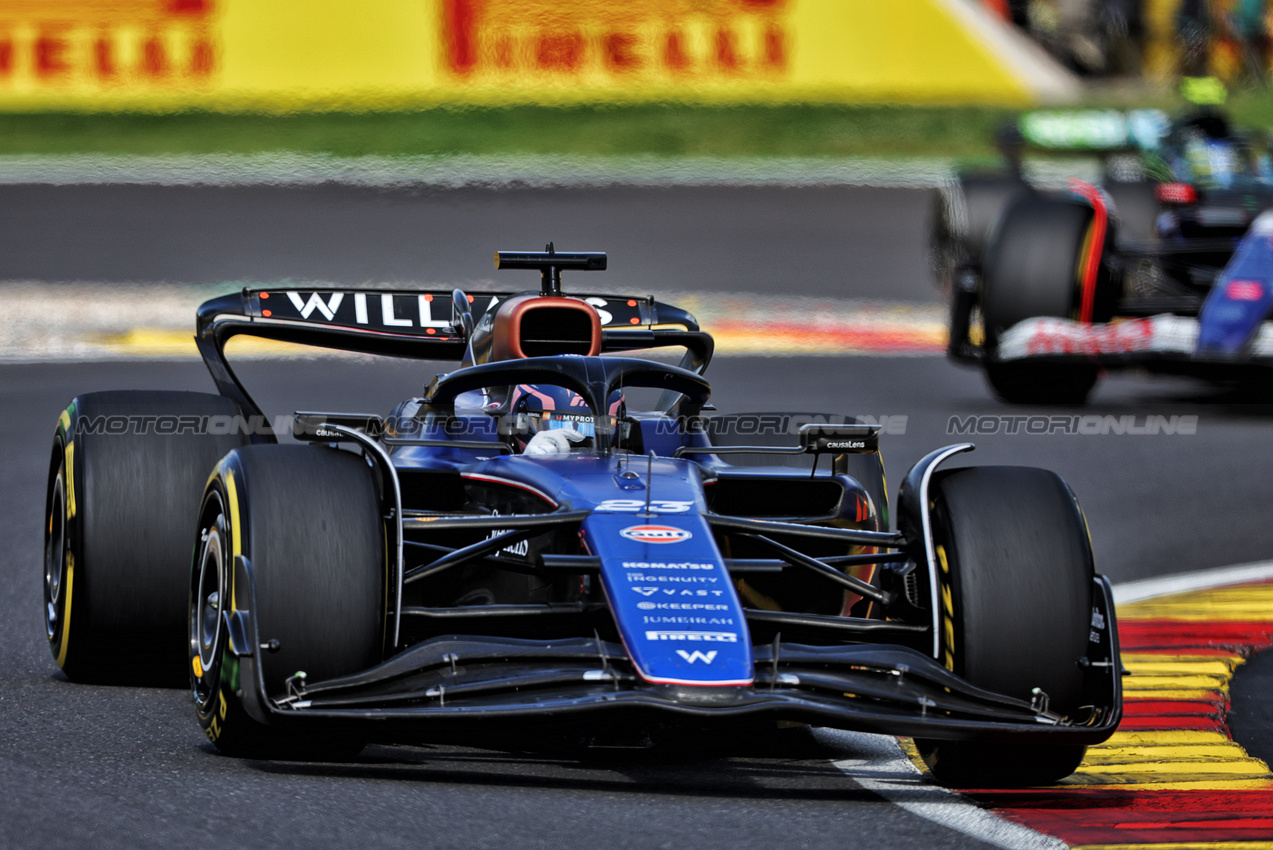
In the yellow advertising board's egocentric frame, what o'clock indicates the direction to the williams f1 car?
The williams f1 car is roughly at 12 o'clock from the yellow advertising board.

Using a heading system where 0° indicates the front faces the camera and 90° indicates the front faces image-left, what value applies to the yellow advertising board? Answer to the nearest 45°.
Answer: approximately 0°

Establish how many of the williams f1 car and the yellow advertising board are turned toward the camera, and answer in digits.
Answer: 2

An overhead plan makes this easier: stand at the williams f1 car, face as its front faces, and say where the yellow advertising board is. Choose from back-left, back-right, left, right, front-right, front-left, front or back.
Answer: back
